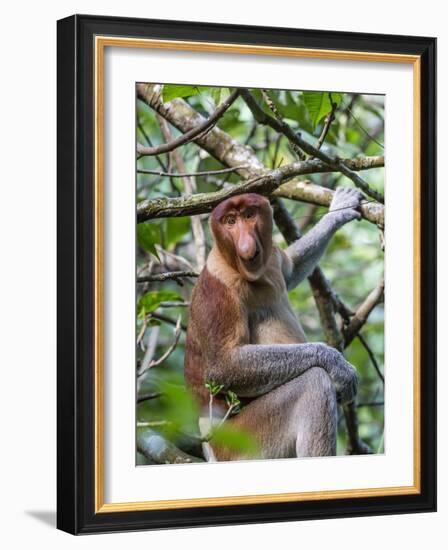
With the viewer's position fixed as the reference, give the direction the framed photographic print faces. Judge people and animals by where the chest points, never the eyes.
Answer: facing the viewer and to the right of the viewer
